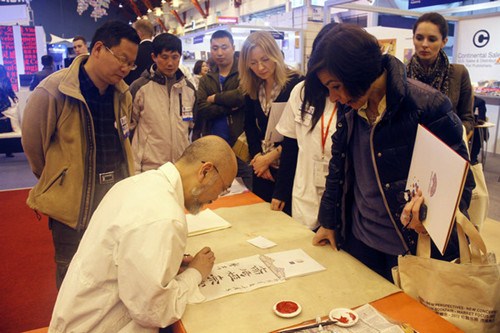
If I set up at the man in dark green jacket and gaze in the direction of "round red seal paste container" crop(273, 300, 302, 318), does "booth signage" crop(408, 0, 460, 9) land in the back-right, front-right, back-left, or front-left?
back-left

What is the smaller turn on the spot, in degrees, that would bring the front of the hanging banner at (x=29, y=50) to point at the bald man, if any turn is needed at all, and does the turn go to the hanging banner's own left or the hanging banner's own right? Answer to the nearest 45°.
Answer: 0° — it already faces them

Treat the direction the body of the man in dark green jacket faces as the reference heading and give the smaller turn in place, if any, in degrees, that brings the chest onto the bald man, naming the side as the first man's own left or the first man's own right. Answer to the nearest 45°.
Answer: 0° — they already face them

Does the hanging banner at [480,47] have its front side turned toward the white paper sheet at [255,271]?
yes

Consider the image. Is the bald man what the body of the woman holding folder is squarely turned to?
yes

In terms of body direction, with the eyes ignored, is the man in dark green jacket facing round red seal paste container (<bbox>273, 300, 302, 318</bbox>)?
yes

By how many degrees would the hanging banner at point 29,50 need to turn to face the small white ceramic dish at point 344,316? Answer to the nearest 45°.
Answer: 0° — it already faces it

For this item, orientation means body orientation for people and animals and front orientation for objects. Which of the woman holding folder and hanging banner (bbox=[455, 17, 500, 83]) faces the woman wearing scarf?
the hanging banner

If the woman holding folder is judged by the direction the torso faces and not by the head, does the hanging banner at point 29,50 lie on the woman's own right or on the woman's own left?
on the woman's own right
